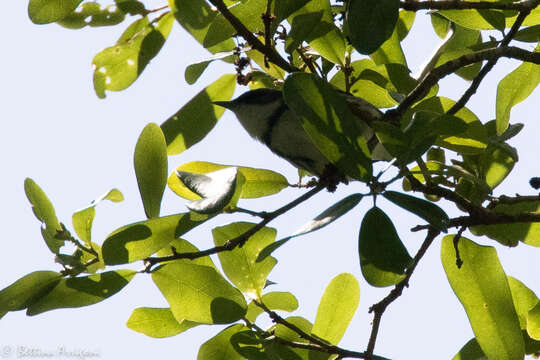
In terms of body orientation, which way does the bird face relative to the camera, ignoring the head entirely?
to the viewer's left

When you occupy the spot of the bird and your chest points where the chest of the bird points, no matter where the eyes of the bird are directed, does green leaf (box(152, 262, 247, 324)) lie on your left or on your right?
on your left

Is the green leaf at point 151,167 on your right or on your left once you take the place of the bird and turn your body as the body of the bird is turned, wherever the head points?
on your left

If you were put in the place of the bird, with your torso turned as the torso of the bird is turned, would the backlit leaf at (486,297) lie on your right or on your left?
on your left

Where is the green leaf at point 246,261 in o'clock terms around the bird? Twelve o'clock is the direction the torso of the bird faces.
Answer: The green leaf is roughly at 9 o'clock from the bird.
